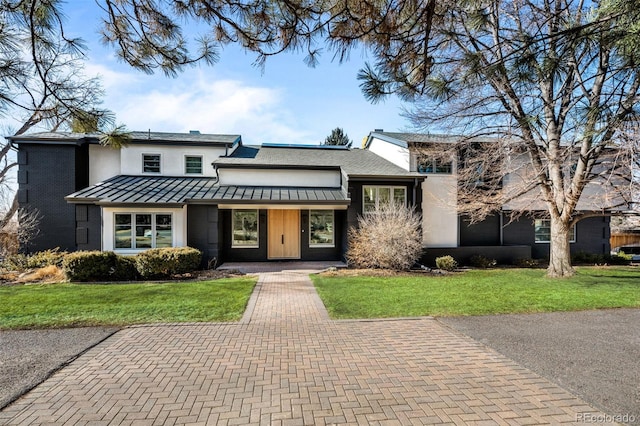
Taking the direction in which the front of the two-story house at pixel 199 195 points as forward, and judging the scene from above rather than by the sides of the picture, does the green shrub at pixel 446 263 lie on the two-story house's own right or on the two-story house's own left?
on the two-story house's own left

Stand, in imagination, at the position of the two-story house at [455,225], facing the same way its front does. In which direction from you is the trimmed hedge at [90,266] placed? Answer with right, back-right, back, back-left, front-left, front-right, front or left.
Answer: front-right

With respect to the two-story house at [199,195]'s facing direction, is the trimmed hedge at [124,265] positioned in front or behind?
in front

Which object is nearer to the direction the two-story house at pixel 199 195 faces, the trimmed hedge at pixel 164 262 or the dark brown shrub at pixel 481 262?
the trimmed hedge

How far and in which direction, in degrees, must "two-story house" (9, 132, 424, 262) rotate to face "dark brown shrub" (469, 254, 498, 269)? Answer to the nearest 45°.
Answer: approximately 90° to its left

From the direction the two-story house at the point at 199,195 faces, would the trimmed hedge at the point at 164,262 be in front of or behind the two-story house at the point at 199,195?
in front
